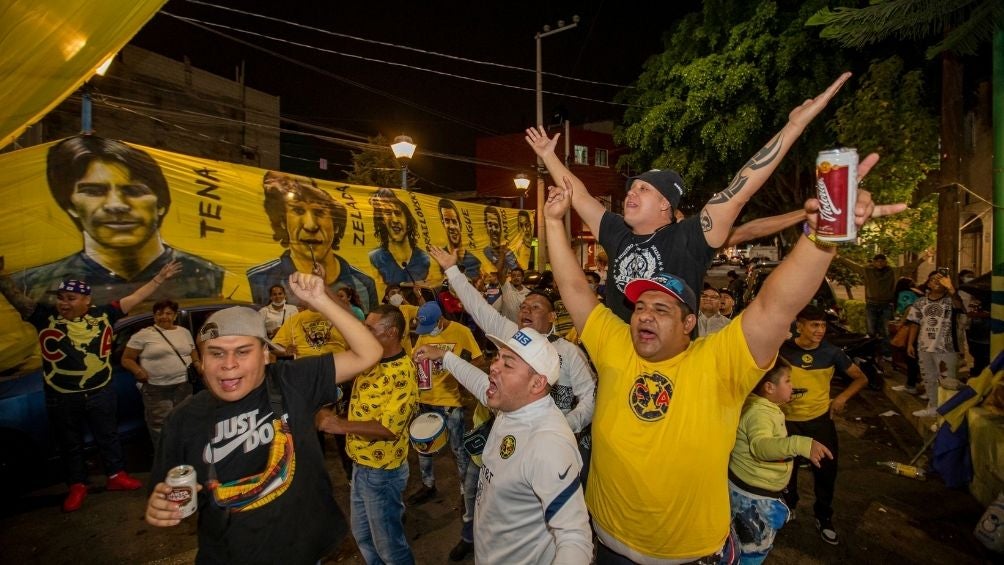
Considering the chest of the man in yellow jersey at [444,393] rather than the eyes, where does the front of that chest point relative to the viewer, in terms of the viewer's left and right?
facing the viewer and to the left of the viewer

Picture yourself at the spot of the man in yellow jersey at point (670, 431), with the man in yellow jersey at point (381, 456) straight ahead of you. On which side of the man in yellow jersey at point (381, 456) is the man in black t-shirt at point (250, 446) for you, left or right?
left

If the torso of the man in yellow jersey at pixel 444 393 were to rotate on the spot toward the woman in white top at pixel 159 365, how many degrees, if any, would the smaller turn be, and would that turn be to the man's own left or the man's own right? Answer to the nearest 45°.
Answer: approximately 45° to the man's own right

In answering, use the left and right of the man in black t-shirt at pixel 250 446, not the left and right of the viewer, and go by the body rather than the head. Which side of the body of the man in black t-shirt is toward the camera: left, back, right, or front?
front

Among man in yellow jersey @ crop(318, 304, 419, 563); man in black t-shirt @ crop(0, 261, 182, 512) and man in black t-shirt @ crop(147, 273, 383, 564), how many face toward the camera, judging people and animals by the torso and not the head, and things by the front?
2

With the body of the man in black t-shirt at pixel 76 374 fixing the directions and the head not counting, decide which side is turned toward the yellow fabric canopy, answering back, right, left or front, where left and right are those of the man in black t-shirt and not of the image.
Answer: front

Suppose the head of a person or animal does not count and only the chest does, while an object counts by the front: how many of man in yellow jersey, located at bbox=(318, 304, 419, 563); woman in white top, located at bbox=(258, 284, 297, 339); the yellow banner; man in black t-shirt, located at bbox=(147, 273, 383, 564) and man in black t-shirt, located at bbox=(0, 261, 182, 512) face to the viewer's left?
1

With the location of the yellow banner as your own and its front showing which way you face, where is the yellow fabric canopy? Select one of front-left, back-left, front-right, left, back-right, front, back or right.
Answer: front-right

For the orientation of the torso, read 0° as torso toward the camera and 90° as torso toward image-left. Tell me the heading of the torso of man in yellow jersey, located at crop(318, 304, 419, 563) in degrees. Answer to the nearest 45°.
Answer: approximately 90°

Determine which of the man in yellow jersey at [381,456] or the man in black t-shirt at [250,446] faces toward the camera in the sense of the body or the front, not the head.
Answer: the man in black t-shirt

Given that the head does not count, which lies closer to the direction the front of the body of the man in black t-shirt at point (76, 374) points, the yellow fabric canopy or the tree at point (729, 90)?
the yellow fabric canopy
